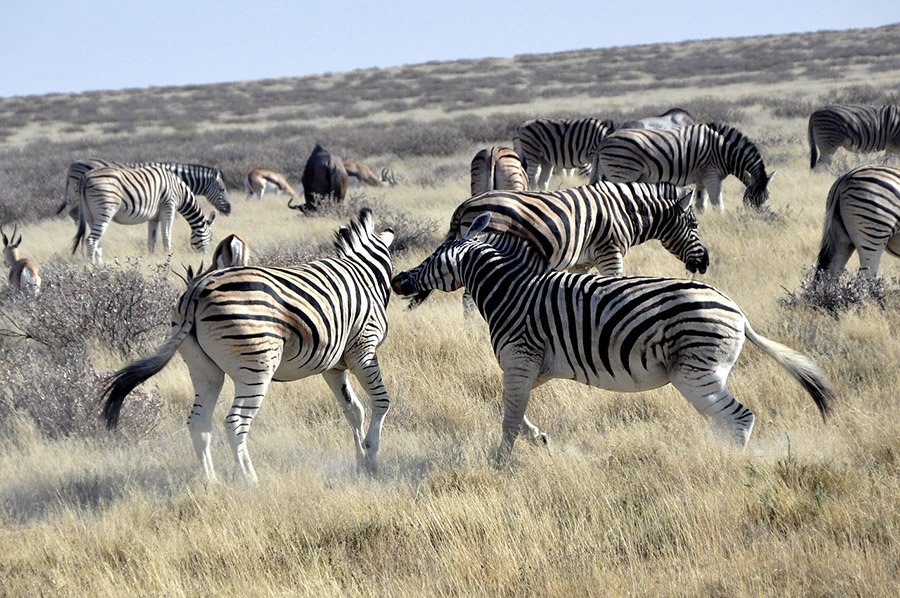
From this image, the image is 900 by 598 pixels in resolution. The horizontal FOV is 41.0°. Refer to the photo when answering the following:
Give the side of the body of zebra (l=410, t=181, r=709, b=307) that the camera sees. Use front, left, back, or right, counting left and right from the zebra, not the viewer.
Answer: right

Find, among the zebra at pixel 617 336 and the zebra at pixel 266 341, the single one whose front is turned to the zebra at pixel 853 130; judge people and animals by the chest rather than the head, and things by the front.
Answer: the zebra at pixel 266 341

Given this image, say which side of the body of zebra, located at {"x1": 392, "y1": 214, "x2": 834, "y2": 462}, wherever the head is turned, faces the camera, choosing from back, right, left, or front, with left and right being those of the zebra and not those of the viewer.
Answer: left

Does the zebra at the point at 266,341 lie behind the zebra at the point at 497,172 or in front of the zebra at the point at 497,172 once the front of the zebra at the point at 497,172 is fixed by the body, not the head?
behind

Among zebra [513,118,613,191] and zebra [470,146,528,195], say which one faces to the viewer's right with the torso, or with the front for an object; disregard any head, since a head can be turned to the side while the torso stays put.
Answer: zebra [513,118,613,191]

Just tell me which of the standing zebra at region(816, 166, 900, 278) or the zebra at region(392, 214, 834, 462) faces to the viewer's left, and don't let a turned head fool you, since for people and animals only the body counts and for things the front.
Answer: the zebra

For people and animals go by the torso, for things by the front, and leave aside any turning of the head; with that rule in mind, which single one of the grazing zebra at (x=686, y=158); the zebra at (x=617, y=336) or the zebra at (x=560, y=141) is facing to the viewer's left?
the zebra at (x=617, y=336)

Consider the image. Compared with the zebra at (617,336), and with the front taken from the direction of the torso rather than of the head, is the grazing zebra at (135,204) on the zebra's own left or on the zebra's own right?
on the zebra's own right

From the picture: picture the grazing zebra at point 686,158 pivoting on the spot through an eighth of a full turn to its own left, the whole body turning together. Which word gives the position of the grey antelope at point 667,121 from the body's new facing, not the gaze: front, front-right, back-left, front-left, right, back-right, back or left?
front-left

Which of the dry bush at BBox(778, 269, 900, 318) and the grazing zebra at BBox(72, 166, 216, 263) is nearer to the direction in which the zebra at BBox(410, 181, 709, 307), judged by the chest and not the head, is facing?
the dry bush

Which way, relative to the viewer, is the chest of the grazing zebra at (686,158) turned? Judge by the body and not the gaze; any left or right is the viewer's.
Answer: facing to the right of the viewer

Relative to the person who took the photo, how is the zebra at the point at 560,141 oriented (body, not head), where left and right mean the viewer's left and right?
facing to the right of the viewer

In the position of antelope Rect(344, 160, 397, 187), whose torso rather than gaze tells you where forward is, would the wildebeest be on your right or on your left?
on your right
